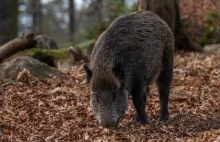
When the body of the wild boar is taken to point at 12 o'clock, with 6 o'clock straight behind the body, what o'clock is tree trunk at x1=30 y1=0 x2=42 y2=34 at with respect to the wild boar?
The tree trunk is roughly at 4 o'clock from the wild boar.

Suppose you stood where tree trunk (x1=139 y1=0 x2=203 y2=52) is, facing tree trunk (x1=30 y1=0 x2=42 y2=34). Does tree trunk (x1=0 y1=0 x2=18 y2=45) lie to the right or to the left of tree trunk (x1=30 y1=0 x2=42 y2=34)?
left

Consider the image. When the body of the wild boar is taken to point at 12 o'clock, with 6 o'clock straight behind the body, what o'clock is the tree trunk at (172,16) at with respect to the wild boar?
The tree trunk is roughly at 5 o'clock from the wild boar.

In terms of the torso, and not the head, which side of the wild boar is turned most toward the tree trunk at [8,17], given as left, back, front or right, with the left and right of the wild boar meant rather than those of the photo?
right

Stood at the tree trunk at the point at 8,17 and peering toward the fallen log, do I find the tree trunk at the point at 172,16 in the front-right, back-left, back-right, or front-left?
front-left

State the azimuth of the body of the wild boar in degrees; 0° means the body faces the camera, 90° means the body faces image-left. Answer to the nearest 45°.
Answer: approximately 45°
